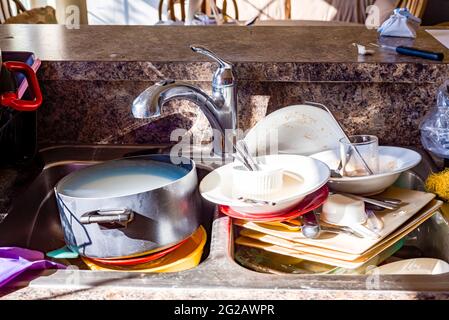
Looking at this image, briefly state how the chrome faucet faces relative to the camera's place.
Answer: facing to the left of the viewer
